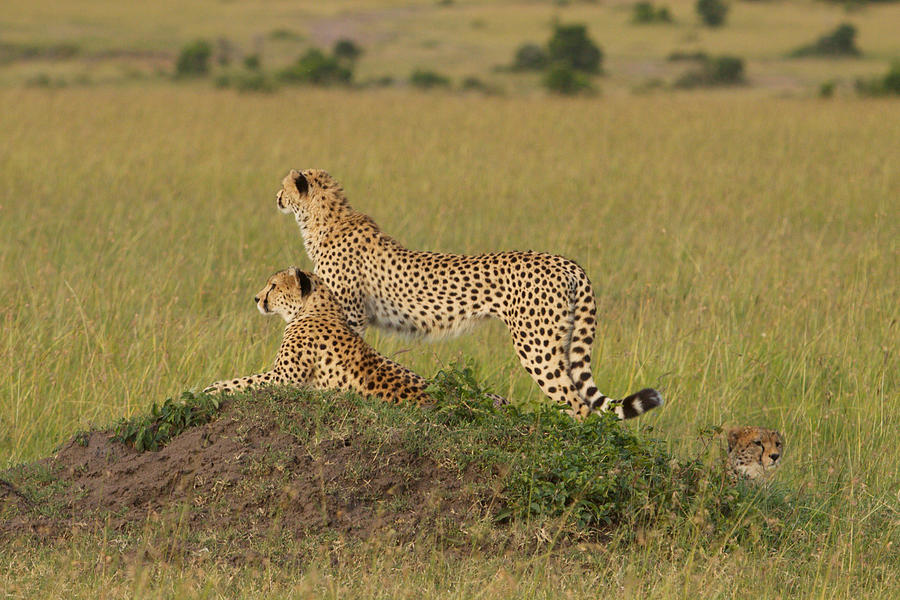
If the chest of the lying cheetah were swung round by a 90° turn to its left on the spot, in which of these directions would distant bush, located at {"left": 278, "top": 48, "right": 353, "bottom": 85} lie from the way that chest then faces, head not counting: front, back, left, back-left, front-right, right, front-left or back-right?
back

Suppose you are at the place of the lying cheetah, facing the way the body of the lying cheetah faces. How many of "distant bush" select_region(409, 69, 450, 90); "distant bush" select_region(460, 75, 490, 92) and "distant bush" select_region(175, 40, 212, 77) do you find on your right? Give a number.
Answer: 3

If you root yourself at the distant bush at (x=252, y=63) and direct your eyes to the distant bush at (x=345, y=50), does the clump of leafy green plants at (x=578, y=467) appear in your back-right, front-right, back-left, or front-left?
back-right

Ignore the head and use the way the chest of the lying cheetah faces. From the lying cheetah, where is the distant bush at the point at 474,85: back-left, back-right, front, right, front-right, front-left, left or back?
right

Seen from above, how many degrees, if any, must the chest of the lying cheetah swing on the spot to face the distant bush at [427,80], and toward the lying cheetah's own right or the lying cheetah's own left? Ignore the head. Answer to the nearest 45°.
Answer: approximately 90° to the lying cheetah's own right

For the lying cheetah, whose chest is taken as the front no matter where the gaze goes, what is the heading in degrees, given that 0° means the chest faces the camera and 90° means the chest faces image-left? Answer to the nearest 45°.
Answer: approximately 90°

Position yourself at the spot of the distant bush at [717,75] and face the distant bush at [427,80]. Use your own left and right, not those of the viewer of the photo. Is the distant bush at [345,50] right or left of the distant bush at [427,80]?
right

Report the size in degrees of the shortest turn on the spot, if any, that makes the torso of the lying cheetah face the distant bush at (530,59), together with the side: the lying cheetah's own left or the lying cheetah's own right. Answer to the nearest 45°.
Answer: approximately 90° to the lying cheetah's own right

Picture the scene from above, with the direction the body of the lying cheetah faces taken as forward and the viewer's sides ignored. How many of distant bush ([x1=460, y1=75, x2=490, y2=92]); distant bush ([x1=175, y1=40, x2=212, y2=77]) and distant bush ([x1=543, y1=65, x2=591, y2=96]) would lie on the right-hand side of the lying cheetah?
3

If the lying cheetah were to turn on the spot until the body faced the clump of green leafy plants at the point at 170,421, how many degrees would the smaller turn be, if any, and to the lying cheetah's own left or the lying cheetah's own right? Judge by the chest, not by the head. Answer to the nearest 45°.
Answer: approximately 45° to the lying cheetah's own left

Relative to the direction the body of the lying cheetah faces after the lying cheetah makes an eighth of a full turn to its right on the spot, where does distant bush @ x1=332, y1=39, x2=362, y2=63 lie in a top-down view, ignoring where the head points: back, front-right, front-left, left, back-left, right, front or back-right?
front-right

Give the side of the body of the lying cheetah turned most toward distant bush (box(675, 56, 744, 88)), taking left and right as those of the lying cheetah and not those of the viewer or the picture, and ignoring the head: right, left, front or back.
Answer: right

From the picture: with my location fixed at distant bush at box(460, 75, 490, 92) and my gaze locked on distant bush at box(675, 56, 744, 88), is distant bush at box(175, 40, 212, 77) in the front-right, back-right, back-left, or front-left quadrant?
back-left

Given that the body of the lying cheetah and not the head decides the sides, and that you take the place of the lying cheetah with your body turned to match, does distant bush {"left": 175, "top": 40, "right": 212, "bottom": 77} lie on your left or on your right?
on your right

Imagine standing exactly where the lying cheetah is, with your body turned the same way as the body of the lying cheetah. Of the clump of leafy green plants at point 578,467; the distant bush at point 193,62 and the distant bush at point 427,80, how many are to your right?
2

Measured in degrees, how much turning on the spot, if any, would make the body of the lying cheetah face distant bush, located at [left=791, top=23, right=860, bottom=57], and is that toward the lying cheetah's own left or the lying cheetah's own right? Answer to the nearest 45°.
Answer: approximately 135° to the lying cheetah's own right
